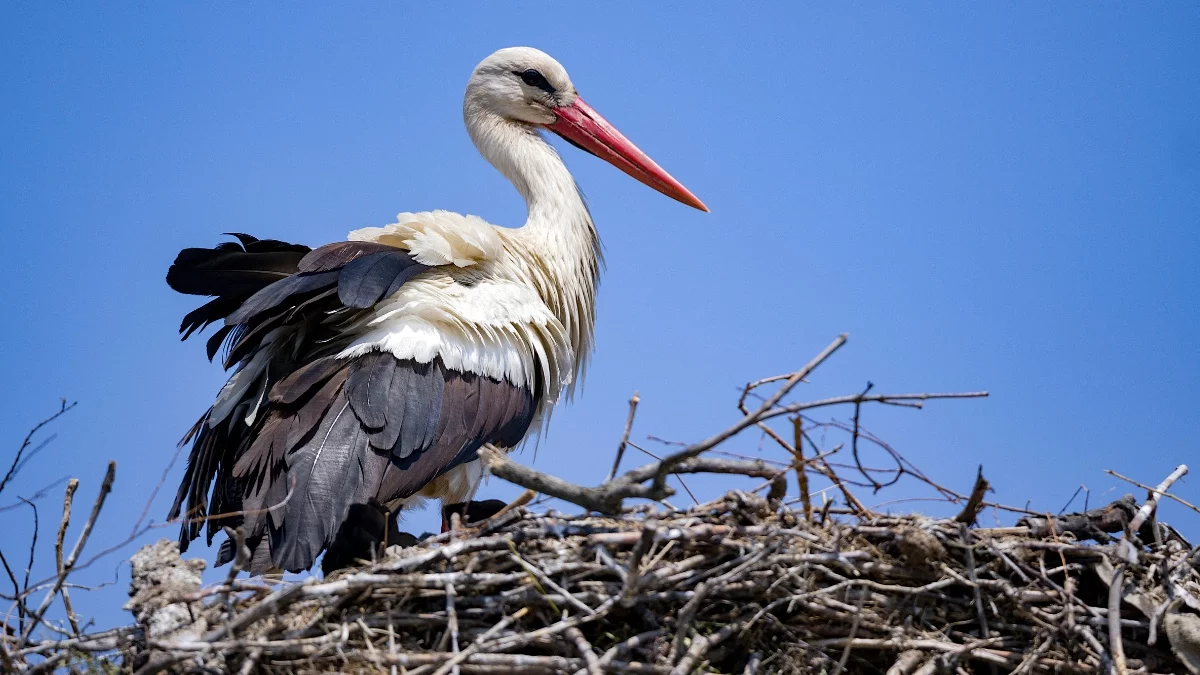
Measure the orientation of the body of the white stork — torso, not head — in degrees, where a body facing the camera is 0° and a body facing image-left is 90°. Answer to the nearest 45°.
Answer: approximately 270°
